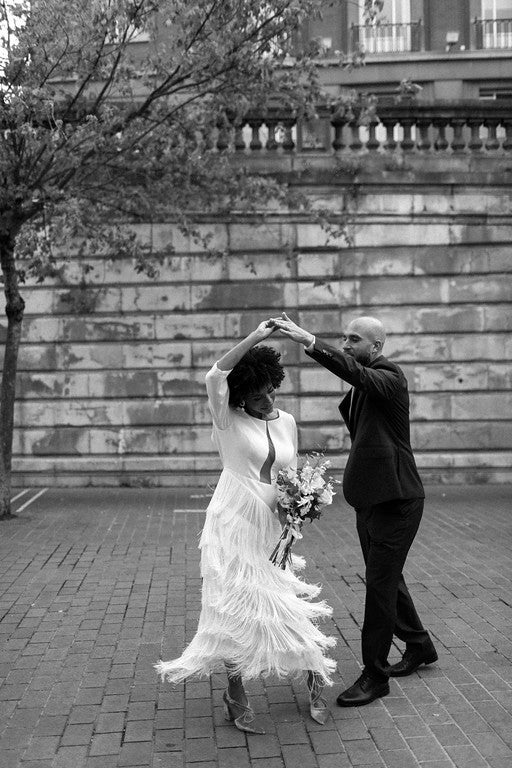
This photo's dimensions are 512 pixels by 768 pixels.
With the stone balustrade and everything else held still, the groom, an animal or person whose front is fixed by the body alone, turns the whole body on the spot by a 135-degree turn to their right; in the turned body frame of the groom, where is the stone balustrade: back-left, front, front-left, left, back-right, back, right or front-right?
front-left

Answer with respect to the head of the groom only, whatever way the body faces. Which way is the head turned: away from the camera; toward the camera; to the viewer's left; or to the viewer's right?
to the viewer's left

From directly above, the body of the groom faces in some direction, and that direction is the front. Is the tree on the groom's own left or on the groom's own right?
on the groom's own right

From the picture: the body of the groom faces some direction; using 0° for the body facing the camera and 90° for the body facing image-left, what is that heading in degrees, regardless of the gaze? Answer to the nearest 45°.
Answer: approximately 90°
